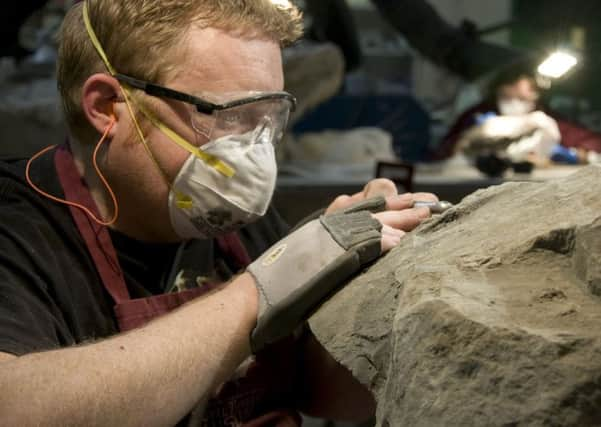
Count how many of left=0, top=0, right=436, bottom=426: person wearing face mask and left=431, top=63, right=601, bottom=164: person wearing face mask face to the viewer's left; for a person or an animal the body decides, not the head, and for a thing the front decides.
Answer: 0

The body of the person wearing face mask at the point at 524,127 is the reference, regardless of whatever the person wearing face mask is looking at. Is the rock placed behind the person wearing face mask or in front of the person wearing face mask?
in front

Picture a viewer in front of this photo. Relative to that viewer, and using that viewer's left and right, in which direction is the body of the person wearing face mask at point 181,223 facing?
facing the viewer and to the right of the viewer

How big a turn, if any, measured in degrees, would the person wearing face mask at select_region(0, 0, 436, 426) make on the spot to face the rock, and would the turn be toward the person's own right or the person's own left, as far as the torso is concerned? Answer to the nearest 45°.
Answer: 0° — they already face it

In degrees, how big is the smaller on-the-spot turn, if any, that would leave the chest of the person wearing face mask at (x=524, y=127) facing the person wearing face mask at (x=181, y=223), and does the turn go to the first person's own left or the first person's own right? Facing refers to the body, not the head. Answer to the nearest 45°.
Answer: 0° — they already face them

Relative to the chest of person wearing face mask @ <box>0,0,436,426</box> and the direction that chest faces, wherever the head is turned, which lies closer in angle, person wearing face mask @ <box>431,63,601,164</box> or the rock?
the rock

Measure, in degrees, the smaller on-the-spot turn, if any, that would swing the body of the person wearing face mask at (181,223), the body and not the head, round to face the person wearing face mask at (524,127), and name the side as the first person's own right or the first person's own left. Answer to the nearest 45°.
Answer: approximately 90° to the first person's own left
